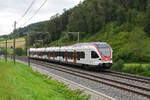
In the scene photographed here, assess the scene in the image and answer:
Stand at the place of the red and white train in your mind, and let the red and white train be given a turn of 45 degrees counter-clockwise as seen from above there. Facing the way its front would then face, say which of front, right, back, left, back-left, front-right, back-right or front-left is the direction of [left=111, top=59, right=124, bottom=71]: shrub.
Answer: front

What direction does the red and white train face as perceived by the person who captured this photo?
facing the viewer and to the right of the viewer
